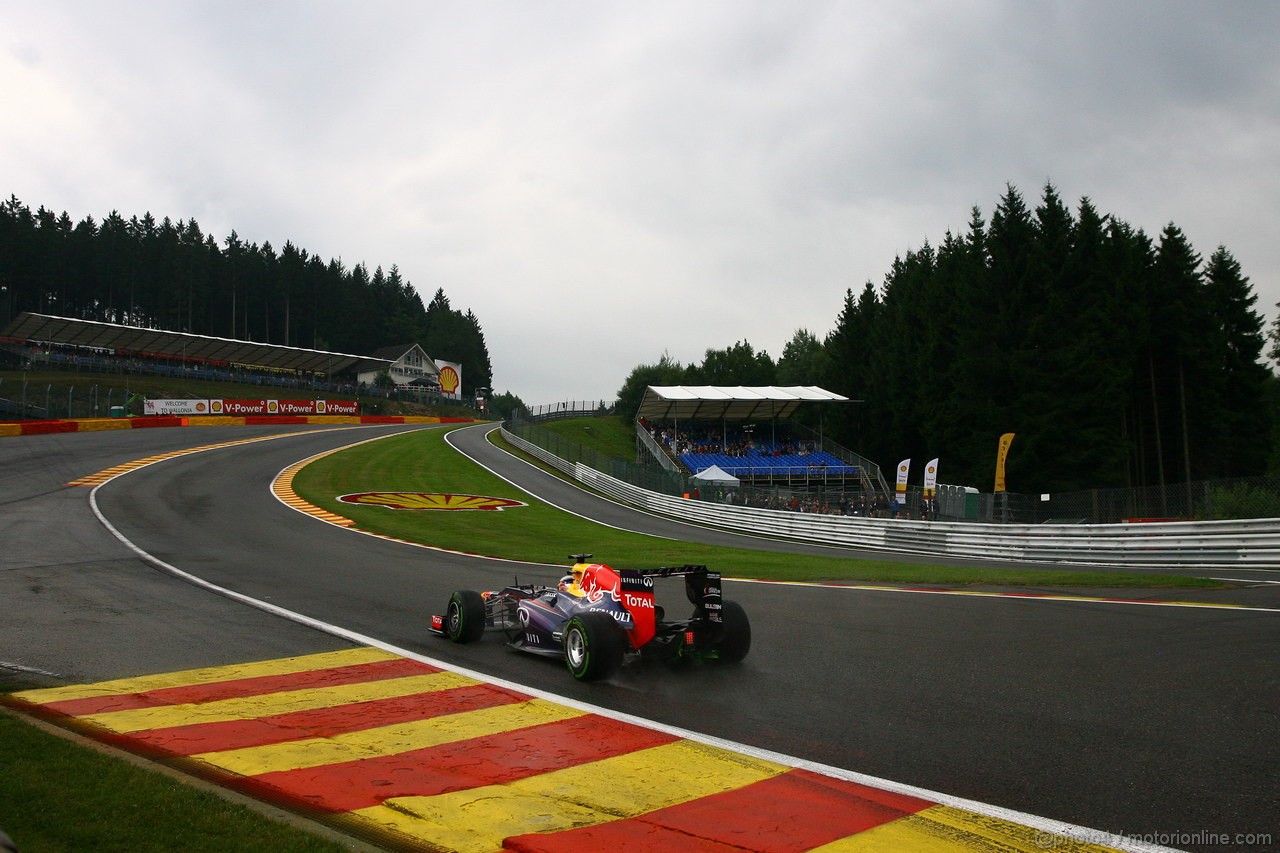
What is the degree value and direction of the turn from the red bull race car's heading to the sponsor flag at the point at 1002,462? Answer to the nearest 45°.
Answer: approximately 90° to its right

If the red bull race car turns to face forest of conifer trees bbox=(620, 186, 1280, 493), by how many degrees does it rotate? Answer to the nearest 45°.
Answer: approximately 90° to its right

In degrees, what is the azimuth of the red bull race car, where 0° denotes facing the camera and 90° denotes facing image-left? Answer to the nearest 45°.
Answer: approximately 135°

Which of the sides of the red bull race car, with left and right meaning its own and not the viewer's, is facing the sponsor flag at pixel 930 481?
right

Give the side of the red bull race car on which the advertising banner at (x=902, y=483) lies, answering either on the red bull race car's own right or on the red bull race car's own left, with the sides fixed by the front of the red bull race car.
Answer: on the red bull race car's own right
